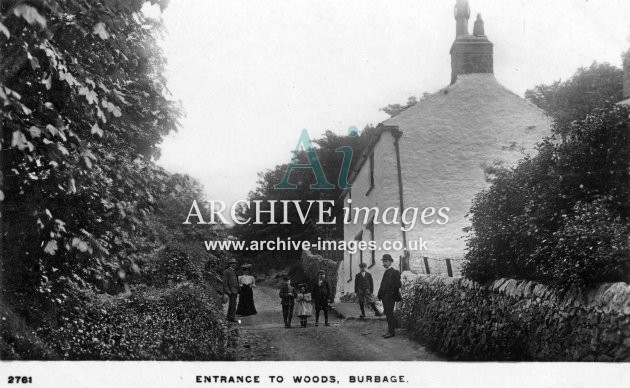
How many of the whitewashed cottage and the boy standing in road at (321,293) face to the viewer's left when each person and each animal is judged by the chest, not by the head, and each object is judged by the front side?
1

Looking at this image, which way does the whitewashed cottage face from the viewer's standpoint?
to the viewer's left

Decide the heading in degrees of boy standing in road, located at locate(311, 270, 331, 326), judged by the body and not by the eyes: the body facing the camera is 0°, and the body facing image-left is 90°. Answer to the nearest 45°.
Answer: approximately 0°

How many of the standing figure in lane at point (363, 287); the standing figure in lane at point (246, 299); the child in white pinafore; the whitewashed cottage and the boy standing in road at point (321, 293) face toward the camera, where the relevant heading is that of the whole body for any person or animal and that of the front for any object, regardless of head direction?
4

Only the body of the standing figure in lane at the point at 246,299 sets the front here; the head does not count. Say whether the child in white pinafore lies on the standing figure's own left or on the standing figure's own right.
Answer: on the standing figure's own left
